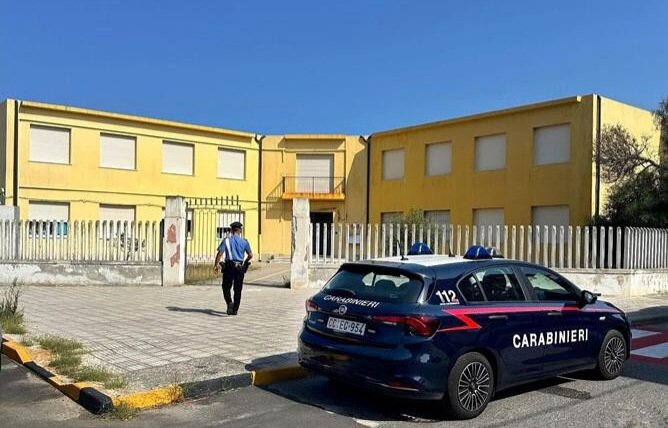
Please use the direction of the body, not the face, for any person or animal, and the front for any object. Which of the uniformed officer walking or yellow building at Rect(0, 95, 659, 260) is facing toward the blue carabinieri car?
the yellow building

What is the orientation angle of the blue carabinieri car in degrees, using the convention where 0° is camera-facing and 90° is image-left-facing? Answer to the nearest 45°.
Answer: approximately 225°

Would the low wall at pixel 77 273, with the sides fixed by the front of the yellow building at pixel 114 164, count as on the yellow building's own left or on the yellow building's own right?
on the yellow building's own right

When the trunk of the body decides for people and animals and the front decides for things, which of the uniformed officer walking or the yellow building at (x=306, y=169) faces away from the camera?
the uniformed officer walking

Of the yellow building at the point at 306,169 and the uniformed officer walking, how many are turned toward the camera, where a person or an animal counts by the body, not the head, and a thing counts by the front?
1

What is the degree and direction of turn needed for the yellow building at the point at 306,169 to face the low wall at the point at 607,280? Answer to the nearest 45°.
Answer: approximately 45° to its left

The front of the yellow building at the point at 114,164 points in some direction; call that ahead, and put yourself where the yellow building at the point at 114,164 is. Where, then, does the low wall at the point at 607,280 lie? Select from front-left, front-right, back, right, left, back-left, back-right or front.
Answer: front

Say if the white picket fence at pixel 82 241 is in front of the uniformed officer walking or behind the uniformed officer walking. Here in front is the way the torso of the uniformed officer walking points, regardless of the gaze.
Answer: in front

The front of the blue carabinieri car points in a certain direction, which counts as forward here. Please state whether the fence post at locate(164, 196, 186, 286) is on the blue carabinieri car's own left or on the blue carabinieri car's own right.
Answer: on the blue carabinieri car's own left

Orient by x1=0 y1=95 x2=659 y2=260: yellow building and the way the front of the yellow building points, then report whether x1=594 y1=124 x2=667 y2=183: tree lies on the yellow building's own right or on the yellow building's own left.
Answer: on the yellow building's own left

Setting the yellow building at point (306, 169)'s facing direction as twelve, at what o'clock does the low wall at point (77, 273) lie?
The low wall is roughly at 1 o'clock from the yellow building.

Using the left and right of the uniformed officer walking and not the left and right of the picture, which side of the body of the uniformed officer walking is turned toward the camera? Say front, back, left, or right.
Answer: back

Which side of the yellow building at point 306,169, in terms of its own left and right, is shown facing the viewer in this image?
front

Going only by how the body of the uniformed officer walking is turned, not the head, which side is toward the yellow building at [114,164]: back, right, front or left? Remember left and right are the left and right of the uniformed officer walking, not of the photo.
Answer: front
